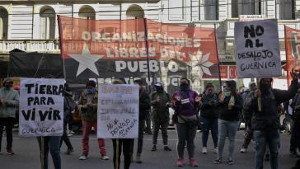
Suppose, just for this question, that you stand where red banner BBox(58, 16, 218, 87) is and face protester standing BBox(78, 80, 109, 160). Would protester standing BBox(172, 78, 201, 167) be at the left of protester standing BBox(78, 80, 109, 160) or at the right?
left

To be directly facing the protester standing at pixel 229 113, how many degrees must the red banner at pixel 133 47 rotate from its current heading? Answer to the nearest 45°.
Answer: approximately 45° to its left

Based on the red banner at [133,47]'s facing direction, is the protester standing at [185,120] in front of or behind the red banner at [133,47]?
in front

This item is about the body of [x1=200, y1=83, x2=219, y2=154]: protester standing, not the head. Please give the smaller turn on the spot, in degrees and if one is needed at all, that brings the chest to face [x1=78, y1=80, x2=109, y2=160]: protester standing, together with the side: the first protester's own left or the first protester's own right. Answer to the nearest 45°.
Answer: approximately 45° to the first protester's own right

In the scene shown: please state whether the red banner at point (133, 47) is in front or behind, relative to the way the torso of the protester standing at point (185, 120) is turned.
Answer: behind

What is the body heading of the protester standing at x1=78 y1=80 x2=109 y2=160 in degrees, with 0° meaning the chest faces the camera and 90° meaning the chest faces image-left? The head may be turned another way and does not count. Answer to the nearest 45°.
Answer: approximately 0°
